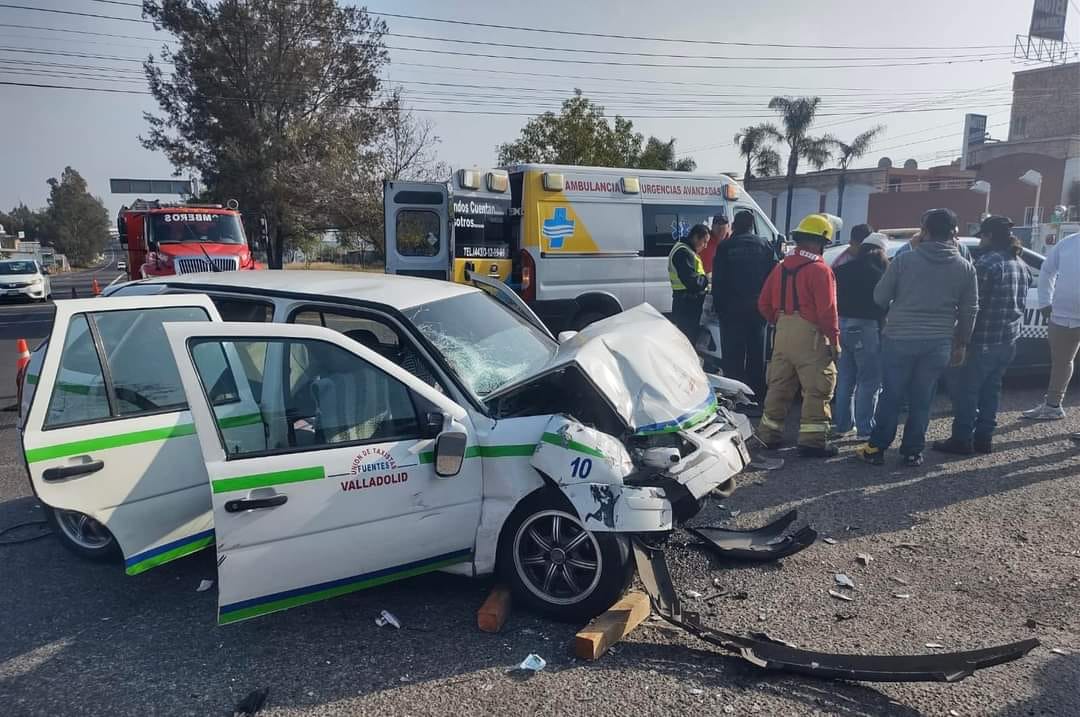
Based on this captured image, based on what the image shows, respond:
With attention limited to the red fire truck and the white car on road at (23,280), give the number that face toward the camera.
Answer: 2

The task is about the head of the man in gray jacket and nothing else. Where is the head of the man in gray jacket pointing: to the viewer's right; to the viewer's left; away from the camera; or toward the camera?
away from the camera

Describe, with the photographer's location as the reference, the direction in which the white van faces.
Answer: facing away from the viewer and to the right of the viewer

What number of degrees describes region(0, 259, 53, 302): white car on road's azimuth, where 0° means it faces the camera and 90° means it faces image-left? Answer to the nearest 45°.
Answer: approximately 0°

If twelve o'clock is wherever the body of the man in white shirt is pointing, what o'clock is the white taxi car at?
The white taxi car is roughly at 10 o'clock from the man in white shirt.

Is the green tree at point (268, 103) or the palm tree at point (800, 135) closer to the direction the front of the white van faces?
the palm tree

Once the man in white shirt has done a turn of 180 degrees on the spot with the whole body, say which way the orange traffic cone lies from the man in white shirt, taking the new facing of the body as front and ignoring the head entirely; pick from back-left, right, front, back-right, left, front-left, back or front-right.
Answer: back-right

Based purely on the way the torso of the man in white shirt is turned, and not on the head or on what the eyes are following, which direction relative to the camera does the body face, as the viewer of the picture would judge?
to the viewer's left

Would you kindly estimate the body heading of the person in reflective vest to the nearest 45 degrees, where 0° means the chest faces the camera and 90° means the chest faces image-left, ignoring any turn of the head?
approximately 270°

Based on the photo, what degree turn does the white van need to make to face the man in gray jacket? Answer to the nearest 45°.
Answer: approximately 90° to its right
